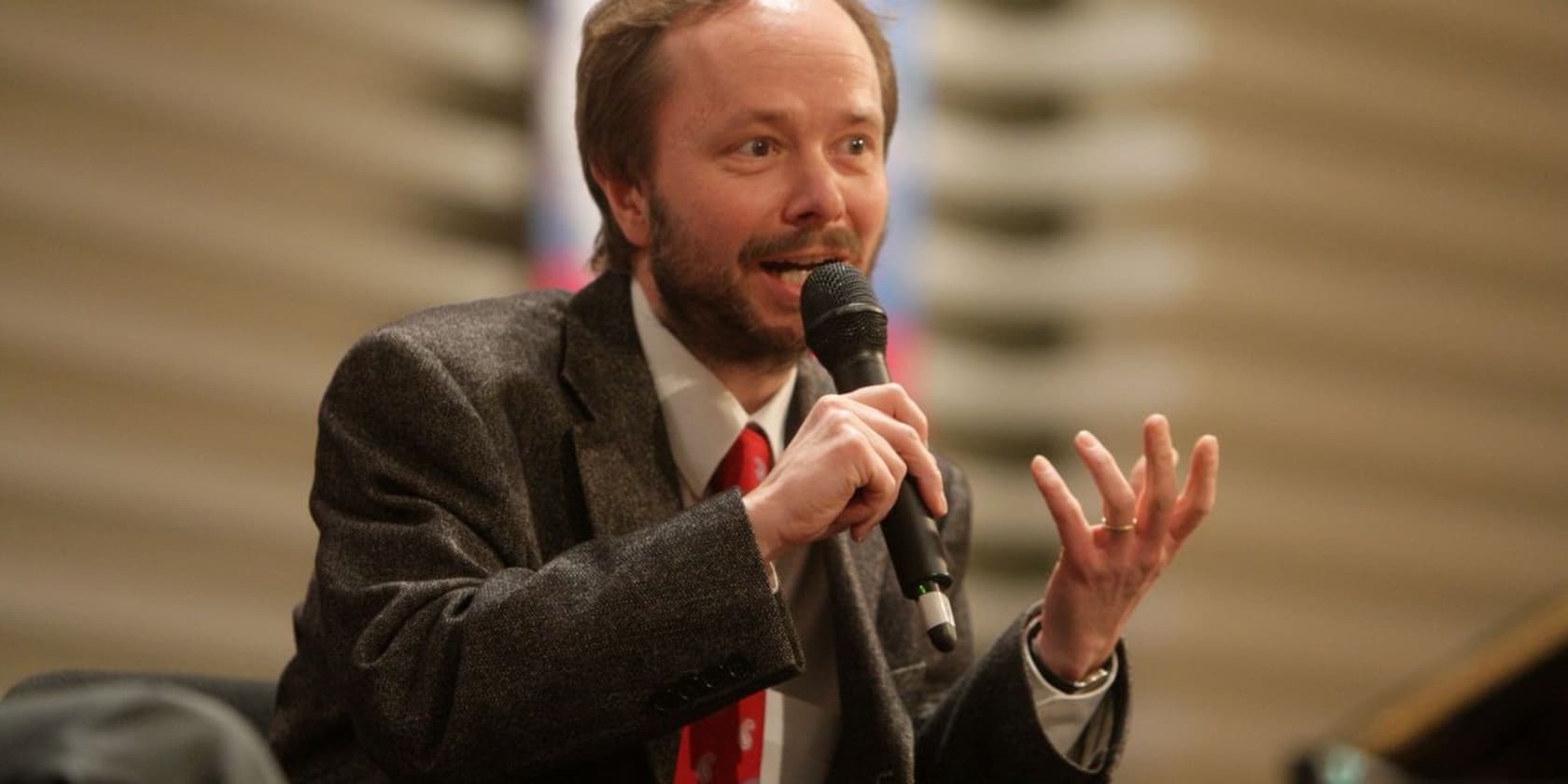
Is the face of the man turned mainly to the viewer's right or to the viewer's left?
to the viewer's right

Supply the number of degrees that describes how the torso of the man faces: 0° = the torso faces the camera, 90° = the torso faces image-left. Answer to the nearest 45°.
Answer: approximately 315°
